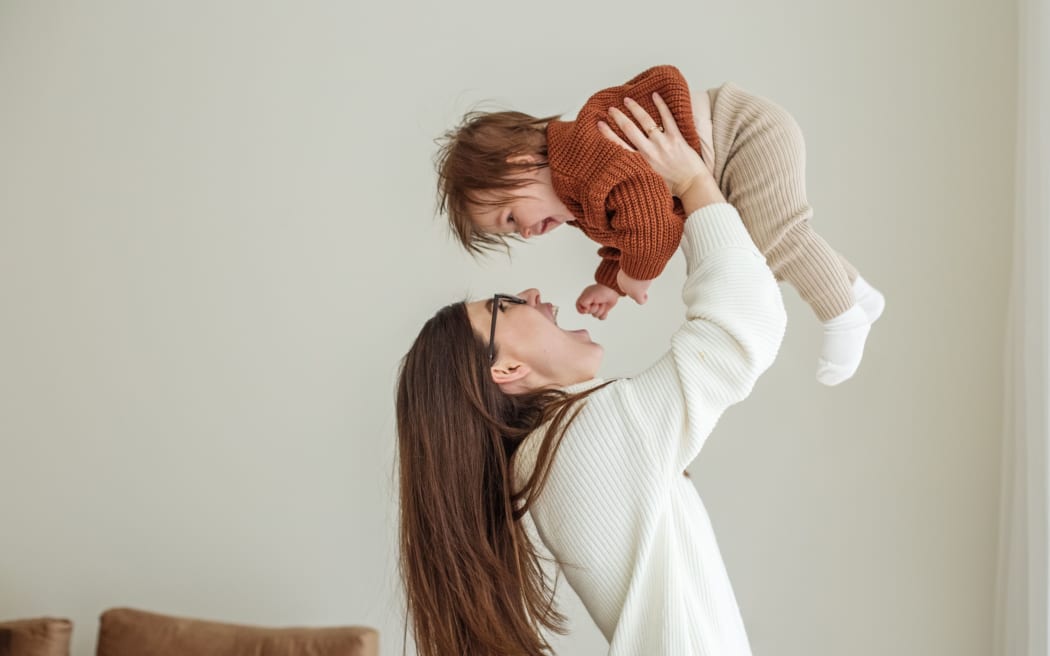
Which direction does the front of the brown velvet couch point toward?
toward the camera

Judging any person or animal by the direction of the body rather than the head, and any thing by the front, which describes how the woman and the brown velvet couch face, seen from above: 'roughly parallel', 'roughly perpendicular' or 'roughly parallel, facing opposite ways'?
roughly perpendicular

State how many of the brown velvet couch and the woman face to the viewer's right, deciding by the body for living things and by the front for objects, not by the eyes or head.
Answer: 1

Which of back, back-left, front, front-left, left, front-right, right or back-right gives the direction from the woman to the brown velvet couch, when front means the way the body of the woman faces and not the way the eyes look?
back-left

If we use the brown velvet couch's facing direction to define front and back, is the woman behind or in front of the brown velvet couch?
in front

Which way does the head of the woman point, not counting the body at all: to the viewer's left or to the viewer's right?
to the viewer's right

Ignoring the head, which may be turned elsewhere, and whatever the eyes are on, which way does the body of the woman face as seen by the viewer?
to the viewer's right
